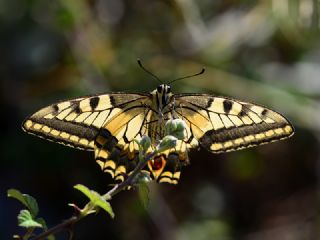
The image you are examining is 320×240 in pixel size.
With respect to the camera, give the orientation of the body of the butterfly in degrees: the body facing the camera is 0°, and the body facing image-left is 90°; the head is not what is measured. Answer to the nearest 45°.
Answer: approximately 180°

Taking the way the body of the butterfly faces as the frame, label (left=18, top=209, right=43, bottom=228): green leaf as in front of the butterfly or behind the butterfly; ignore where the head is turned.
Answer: behind
